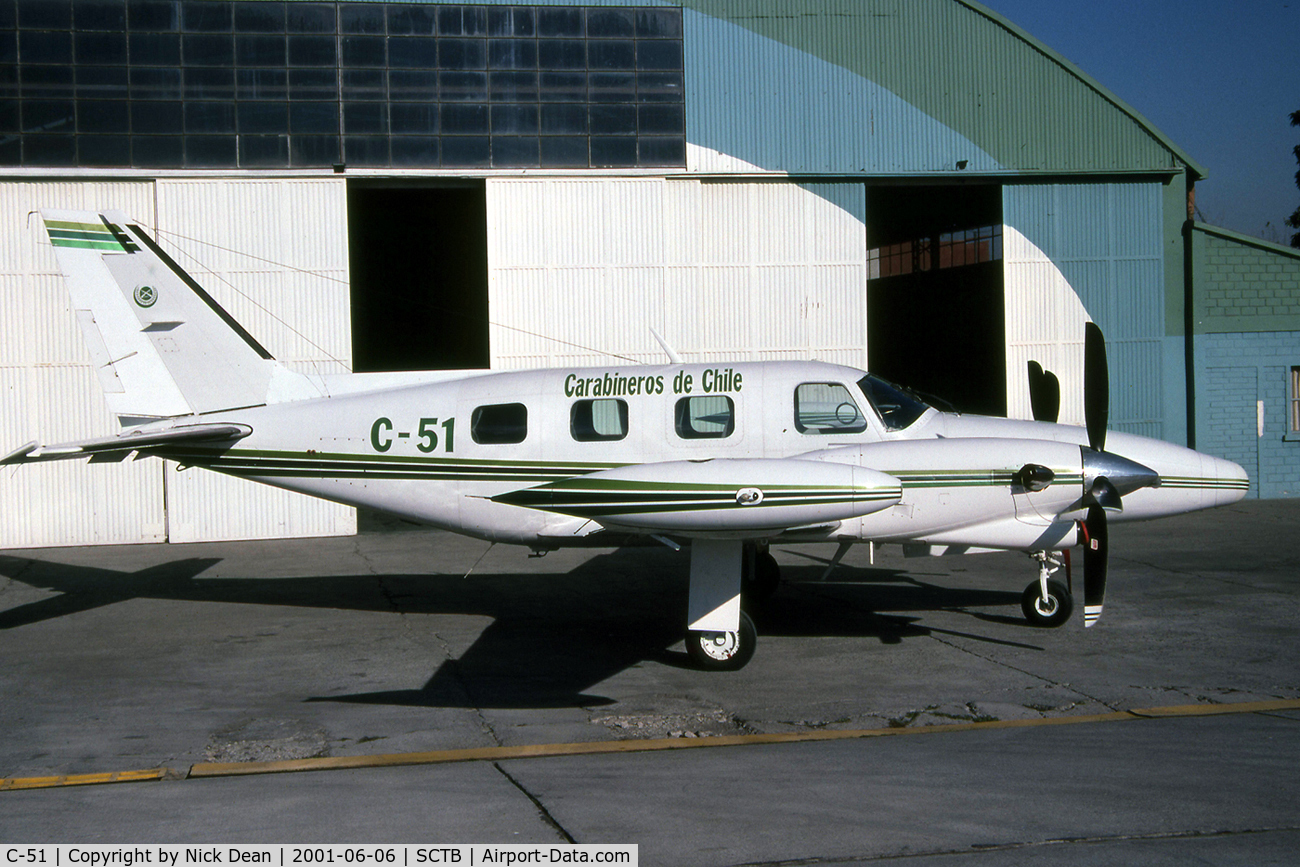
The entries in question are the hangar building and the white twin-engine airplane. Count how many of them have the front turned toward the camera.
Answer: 1

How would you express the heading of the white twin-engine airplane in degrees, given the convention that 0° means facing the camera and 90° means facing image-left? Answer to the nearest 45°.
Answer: approximately 270°

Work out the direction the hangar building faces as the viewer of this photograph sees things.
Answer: facing the viewer

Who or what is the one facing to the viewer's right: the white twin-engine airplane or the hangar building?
the white twin-engine airplane

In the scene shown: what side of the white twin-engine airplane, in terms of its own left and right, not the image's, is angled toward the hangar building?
left

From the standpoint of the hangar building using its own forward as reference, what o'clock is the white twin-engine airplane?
The white twin-engine airplane is roughly at 12 o'clock from the hangar building.

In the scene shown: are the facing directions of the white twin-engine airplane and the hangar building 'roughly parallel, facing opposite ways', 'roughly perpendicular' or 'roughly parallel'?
roughly perpendicular
